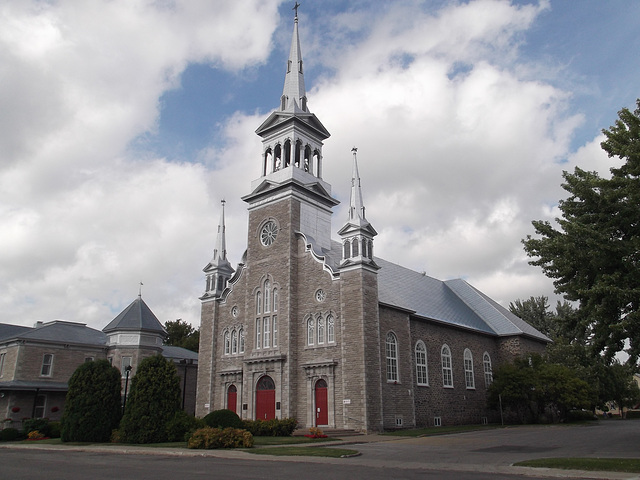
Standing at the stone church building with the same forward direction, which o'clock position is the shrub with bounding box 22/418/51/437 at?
The shrub is roughly at 1 o'clock from the stone church building.

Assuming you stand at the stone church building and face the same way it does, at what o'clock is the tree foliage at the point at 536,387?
The tree foliage is roughly at 7 o'clock from the stone church building.

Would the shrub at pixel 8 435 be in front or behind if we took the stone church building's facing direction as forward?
in front

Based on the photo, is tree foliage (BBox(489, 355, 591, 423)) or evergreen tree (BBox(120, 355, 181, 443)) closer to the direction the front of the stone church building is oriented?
the evergreen tree

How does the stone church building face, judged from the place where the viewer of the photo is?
facing the viewer and to the left of the viewer

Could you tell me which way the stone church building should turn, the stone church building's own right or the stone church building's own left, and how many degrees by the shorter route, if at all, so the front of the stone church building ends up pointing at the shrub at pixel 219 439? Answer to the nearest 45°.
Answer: approximately 45° to the stone church building's own left

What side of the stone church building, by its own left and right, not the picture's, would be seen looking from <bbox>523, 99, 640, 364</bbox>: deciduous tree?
left

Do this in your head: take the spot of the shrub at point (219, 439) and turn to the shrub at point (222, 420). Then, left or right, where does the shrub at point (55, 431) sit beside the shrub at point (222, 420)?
left

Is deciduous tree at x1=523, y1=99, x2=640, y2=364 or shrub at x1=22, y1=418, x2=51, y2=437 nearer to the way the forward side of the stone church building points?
the shrub

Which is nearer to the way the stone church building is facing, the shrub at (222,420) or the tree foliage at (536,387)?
the shrub
